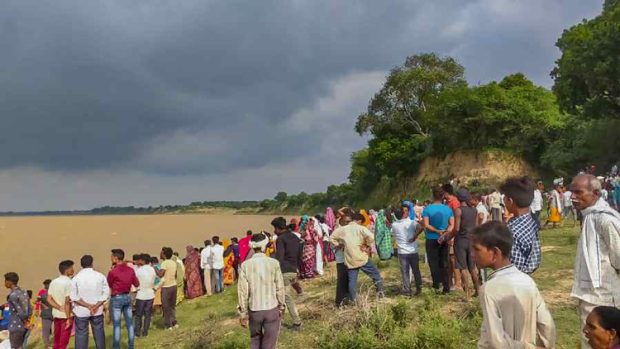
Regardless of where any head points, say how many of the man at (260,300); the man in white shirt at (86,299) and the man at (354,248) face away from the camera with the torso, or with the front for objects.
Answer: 3

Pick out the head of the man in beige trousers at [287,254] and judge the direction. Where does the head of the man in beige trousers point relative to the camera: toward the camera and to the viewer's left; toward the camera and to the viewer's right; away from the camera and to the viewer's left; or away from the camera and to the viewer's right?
away from the camera and to the viewer's left

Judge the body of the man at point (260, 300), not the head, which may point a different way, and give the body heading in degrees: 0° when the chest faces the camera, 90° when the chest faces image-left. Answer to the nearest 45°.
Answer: approximately 180°

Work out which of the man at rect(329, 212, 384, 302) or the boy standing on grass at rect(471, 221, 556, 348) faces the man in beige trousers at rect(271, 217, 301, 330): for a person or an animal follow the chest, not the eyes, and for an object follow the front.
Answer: the boy standing on grass

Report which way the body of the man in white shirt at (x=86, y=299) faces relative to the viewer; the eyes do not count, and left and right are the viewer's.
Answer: facing away from the viewer

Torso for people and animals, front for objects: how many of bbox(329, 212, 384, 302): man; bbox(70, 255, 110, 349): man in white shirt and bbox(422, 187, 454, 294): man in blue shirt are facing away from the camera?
3

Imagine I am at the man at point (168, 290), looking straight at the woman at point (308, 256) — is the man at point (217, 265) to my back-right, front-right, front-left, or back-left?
front-left

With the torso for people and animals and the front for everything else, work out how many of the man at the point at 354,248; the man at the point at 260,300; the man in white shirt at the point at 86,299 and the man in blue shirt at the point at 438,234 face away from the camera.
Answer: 4

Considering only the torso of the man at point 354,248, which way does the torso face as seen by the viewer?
away from the camera

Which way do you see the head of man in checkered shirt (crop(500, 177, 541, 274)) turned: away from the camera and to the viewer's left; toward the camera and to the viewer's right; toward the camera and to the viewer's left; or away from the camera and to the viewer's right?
away from the camera and to the viewer's left

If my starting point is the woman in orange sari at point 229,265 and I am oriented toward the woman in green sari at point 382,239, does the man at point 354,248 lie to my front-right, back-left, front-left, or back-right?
front-right

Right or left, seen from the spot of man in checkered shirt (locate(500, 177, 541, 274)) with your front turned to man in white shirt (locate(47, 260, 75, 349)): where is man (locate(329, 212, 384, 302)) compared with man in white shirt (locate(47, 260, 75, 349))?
right

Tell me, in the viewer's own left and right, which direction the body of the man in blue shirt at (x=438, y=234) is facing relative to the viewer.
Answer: facing away from the viewer

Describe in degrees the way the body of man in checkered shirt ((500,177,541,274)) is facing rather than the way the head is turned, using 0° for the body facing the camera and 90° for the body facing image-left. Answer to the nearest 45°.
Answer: approximately 135°
